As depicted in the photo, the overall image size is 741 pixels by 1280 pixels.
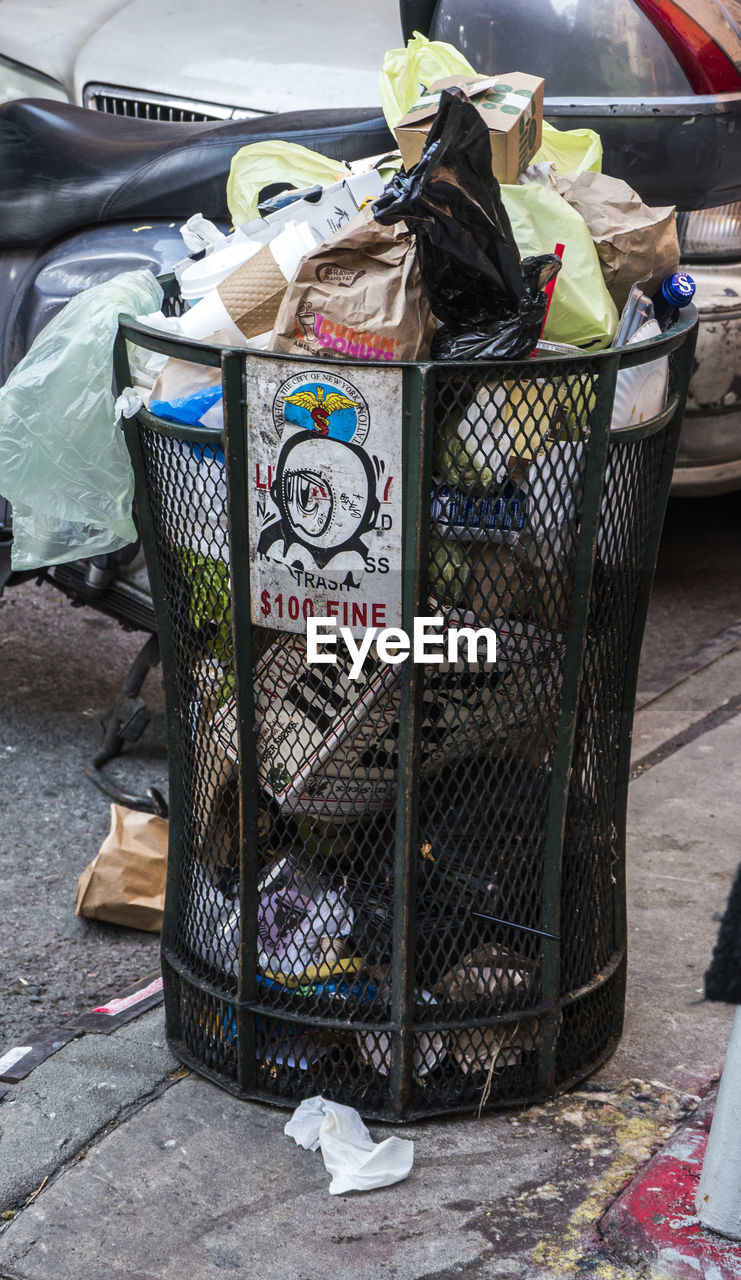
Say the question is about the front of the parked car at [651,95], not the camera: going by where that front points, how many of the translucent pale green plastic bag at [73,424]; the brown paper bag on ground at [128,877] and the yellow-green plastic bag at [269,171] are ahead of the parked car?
3

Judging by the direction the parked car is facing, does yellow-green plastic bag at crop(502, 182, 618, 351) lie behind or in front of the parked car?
in front

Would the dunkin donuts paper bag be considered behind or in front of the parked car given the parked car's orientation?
in front

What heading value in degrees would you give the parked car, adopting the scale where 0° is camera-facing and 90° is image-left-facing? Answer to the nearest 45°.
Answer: approximately 45°

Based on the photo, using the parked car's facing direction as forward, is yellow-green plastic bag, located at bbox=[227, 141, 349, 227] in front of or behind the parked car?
in front

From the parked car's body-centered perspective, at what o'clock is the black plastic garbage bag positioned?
The black plastic garbage bag is roughly at 11 o'clock from the parked car.

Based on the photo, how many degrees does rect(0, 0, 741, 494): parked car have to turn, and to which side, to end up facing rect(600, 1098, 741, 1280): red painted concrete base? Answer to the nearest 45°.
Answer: approximately 45° to its left

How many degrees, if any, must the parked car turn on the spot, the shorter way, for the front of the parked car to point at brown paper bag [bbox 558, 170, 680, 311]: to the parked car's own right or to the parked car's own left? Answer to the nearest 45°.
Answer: approximately 45° to the parked car's own left
